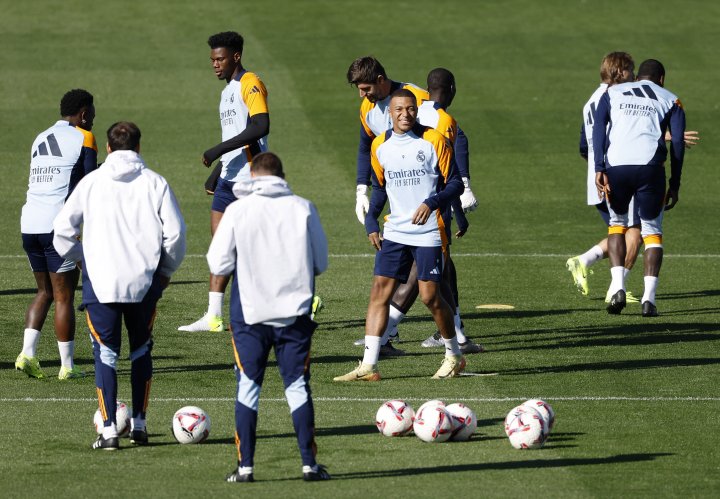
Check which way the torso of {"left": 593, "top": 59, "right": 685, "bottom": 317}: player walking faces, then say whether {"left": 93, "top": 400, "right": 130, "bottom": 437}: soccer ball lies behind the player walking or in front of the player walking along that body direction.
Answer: behind

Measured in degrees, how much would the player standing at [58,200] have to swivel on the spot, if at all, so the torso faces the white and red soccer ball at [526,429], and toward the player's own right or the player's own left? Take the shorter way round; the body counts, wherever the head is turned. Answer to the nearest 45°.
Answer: approximately 90° to the player's own right

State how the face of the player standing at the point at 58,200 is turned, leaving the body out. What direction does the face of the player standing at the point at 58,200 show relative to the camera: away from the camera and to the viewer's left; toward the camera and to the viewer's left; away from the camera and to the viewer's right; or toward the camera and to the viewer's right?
away from the camera and to the viewer's right

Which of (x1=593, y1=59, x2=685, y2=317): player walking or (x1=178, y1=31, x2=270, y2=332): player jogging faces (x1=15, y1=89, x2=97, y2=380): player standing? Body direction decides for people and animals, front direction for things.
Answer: (x1=178, y1=31, x2=270, y2=332): player jogging

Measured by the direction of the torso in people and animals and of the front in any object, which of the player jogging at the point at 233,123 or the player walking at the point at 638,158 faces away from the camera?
the player walking at the point at 638,158

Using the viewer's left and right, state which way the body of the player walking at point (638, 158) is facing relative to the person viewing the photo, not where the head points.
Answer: facing away from the viewer

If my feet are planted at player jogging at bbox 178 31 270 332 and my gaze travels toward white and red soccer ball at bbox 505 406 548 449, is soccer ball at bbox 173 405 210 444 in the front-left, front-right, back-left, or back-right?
front-right

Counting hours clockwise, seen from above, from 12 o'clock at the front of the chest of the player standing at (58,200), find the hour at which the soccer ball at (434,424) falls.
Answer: The soccer ball is roughly at 3 o'clock from the player standing.

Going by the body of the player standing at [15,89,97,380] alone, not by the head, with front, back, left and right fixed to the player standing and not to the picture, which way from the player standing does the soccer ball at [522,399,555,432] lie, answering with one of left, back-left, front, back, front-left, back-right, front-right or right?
right

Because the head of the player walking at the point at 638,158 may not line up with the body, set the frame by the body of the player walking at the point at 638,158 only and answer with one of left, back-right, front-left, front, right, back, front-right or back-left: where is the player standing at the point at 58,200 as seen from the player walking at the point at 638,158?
back-left

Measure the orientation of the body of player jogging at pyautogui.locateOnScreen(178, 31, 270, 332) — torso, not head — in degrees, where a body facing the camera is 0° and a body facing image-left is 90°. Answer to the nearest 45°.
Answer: approximately 45°

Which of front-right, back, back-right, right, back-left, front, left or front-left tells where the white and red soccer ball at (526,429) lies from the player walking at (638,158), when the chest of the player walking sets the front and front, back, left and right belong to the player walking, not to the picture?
back

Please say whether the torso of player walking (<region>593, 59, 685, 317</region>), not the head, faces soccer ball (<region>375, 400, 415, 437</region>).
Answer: no

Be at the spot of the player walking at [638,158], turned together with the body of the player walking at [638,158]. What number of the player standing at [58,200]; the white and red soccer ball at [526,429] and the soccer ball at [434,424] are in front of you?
0

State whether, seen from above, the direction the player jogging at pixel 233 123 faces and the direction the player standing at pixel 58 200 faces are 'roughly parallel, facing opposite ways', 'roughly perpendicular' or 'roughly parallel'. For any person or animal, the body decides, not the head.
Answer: roughly parallel, facing opposite ways

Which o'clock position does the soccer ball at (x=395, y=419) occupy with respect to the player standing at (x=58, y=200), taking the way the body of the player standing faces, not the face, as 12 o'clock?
The soccer ball is roughly at 3 o'clock from the player standing.

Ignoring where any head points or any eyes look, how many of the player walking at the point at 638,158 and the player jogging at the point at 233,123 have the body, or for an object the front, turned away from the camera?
1

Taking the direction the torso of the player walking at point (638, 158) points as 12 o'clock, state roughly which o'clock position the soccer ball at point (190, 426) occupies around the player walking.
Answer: The soccer ball is roughly at 7 o'clock from the player walking.

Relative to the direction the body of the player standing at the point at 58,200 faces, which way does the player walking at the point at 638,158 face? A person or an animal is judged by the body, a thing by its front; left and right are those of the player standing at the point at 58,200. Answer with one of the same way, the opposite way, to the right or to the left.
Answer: the same way

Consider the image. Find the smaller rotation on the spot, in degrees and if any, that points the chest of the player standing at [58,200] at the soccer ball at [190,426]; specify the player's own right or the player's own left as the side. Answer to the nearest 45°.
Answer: approximately 135° to the player's own right

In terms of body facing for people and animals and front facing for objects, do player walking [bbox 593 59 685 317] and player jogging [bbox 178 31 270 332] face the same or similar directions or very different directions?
very different directions
